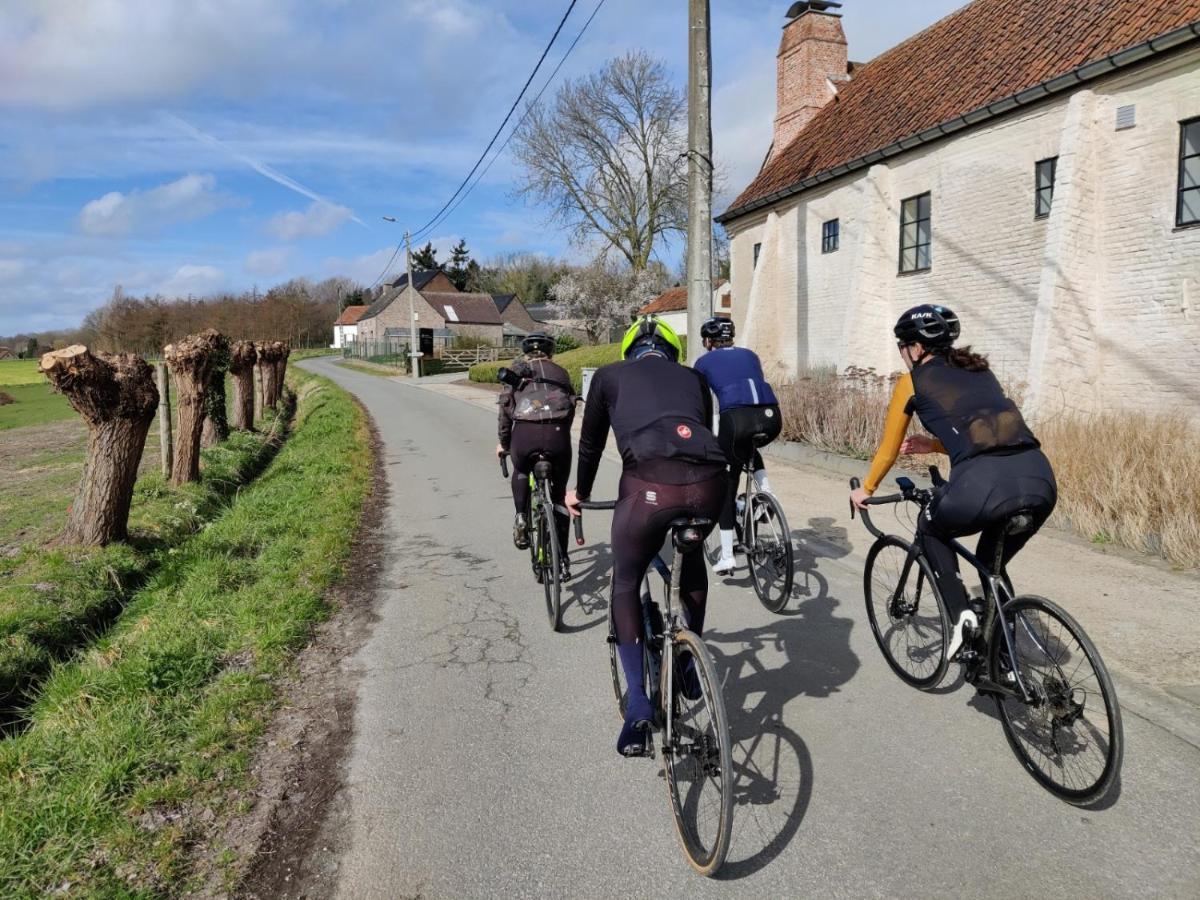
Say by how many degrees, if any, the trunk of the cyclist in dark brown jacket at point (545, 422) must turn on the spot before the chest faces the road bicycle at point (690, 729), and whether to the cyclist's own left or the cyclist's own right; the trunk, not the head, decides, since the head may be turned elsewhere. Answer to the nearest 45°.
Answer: approximately 180°

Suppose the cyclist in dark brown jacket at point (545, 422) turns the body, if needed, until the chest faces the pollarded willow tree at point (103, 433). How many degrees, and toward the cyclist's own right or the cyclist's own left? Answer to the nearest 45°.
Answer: approximately 45° to the cyclist's own left

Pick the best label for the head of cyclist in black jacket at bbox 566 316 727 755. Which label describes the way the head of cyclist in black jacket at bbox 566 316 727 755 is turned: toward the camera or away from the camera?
away from the camera

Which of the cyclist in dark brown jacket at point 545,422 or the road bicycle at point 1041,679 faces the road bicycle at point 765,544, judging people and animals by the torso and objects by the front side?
the road bicycle at point 1041,679

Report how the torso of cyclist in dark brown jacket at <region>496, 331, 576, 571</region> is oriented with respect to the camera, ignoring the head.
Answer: away from the camera

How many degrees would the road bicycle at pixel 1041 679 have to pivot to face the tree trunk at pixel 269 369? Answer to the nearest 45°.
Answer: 0° — it already faces it

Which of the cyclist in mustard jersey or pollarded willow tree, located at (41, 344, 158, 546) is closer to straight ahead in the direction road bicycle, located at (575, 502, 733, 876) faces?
the pollarded willow tree

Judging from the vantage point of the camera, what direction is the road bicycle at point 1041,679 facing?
facing away from the viewer and to the left of the viewer

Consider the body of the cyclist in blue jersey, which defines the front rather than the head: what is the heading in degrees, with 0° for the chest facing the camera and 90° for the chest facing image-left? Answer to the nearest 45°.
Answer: approximately 135°

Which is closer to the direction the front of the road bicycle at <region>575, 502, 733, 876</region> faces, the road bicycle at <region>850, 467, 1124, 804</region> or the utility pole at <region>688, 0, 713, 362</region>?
the utility pole

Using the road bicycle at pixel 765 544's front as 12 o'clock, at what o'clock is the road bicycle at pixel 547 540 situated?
the road bicycle at pixel 547 540 is roughly at 10 o'clock from the road bicycle at pixel 765 544.

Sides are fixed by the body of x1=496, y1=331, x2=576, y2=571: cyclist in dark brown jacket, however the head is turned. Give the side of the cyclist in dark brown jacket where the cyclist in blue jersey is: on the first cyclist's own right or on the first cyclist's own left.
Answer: on the first cyclist's own right

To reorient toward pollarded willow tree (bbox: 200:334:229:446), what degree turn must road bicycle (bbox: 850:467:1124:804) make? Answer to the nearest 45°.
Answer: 0° — it already faces it

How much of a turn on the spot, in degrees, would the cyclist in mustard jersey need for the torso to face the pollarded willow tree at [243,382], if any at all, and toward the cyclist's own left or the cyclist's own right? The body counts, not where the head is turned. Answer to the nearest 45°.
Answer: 0° — they already face it

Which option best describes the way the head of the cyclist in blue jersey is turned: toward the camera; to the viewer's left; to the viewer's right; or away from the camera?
away from the camera
